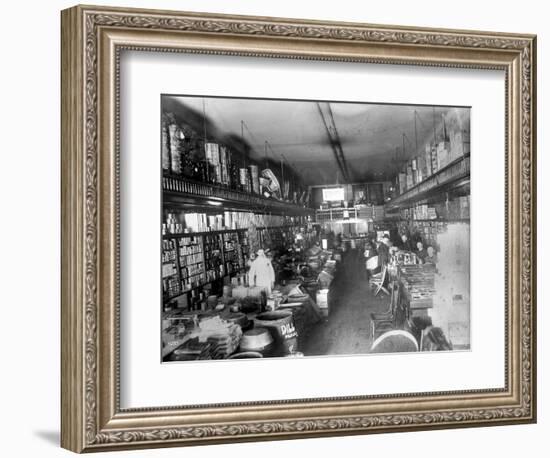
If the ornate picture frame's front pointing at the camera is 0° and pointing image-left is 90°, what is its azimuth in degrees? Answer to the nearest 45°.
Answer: approximately 315°
